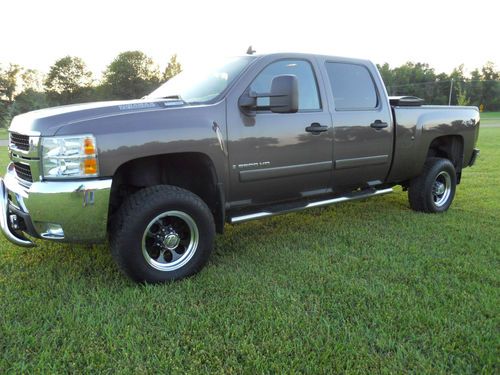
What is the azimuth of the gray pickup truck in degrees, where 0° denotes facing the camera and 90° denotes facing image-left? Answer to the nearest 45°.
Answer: approximately 45°
